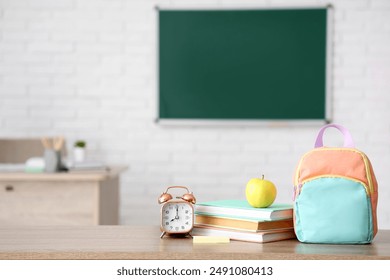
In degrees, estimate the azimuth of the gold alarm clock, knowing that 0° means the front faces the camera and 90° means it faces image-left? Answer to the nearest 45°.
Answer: approximately 0°

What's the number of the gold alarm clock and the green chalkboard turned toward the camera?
2

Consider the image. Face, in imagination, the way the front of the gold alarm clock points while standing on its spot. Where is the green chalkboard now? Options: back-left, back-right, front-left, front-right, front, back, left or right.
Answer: back

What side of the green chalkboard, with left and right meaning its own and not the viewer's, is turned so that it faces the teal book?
front

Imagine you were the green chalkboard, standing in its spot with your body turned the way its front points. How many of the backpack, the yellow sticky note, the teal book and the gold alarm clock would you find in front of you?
4

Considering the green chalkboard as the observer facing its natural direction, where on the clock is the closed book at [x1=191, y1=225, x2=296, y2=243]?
The closed book is roughly at 12 o'clock from the green chalkboard.
